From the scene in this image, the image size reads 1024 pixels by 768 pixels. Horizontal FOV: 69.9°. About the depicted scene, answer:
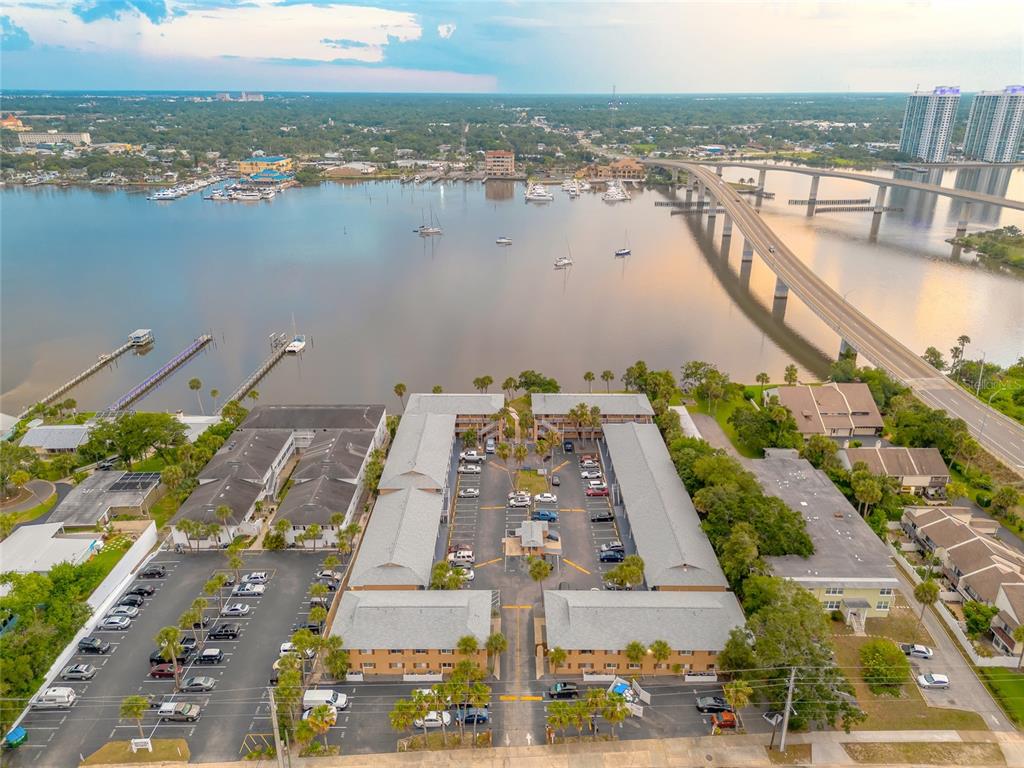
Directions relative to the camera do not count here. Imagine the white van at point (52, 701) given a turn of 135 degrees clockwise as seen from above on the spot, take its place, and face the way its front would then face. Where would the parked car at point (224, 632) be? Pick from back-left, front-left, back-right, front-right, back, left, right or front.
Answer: front-right

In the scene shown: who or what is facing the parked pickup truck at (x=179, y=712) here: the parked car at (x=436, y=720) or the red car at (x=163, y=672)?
the parked car at (x=436, y=720)

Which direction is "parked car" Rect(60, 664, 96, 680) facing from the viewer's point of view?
to the viewer's left

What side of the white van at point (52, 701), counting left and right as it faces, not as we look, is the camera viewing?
left

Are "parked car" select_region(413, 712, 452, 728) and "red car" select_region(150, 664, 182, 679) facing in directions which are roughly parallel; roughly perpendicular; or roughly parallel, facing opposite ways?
roughly parallel

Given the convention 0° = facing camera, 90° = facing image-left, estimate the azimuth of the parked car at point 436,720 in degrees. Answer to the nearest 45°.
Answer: approximately 90°

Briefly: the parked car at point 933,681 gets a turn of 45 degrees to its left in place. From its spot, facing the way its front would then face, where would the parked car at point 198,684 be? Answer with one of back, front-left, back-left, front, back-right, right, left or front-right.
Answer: front

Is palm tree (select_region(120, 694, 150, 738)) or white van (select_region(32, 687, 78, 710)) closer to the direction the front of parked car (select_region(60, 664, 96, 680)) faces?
the white van
